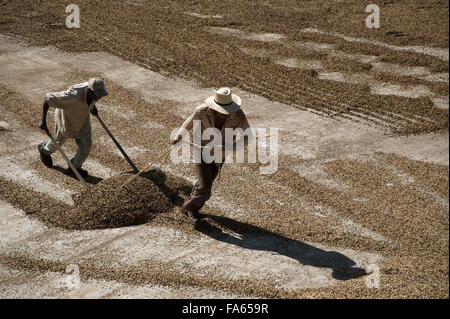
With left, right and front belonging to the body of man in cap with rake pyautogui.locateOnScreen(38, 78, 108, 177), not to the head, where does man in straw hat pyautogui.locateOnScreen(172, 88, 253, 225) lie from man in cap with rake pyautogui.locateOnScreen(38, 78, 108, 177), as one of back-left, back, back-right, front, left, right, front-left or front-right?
front

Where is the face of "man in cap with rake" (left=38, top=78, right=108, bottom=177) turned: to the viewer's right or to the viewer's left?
to the viewer's right

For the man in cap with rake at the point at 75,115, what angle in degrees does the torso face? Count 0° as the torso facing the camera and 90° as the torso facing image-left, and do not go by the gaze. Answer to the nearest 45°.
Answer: approximately 315°
